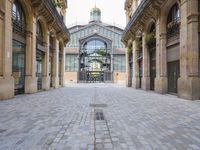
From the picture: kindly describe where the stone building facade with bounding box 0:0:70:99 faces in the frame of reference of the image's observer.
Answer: facing the viewer and to the right of the viewer
